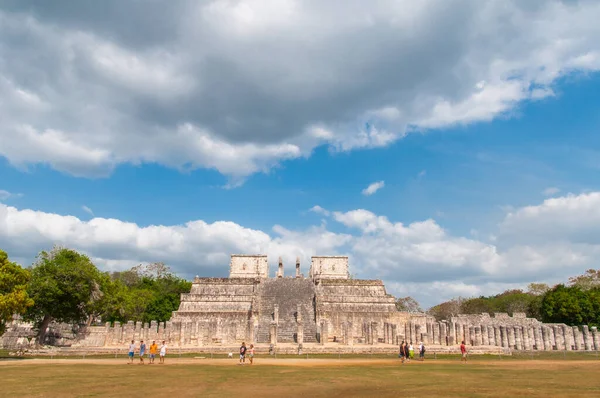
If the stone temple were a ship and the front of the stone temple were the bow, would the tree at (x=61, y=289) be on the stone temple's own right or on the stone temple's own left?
on the stone temple's own right

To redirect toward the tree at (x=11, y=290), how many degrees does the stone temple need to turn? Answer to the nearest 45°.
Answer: approximately 45° to its right

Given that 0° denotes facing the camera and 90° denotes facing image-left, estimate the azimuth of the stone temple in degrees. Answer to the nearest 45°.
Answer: approximately 0°

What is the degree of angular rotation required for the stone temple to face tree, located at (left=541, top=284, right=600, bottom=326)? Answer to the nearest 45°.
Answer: approximately 90° to its left
